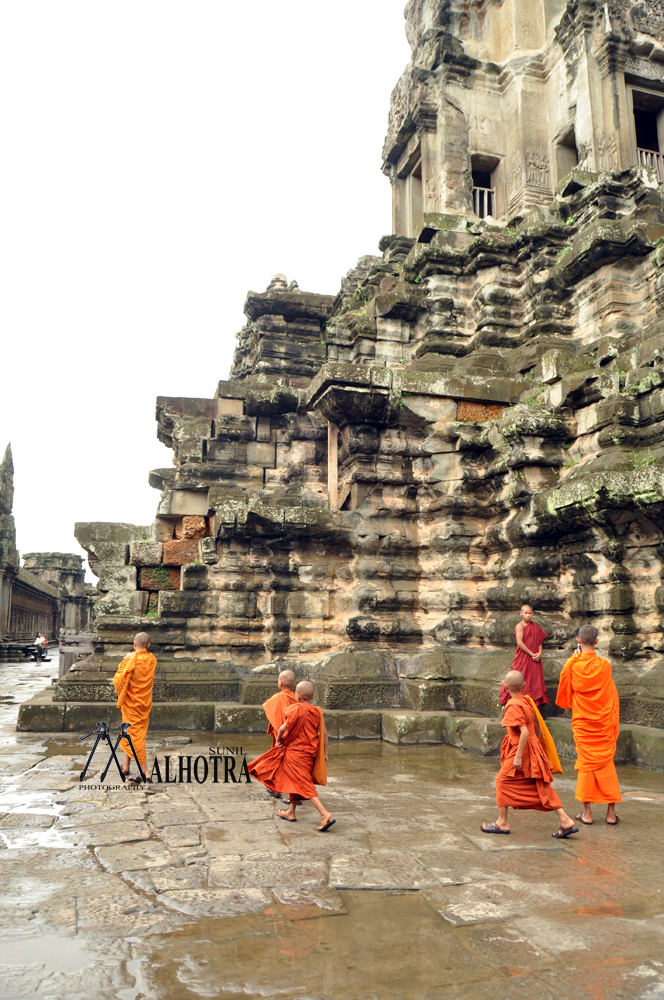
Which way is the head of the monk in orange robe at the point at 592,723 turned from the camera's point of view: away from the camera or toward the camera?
away from the camera

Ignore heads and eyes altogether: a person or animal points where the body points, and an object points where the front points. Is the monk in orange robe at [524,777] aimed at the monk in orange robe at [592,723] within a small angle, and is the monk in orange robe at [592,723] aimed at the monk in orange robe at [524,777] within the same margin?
no

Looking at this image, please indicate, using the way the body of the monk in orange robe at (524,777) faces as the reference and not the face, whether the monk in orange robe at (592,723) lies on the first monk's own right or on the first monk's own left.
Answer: on the first monk's own right

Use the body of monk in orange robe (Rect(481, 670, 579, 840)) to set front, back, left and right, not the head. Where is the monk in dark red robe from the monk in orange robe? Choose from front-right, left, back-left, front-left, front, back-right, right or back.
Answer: right

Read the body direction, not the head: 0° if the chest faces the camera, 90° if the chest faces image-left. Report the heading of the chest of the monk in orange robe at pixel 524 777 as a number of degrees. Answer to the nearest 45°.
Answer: approximately 90°

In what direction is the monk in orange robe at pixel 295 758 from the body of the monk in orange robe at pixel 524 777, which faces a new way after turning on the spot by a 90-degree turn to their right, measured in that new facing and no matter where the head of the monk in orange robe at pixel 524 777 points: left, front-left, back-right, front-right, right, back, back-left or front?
left

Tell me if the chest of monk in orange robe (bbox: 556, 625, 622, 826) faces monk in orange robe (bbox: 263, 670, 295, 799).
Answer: no

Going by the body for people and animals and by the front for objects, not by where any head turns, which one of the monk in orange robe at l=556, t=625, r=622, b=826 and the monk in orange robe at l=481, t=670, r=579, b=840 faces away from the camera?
the monk in orange robe at l=556, t=625, r=622, b=826

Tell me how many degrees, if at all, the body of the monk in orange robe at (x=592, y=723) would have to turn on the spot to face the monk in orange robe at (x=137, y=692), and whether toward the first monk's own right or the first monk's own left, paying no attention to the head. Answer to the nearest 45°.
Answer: approximately 90° to the first monk's own left

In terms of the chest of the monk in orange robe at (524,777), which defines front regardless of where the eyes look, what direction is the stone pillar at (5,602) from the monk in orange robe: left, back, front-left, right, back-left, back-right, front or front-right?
front-right

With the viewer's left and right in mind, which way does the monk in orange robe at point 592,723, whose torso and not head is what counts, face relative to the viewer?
facing away from the viewer
